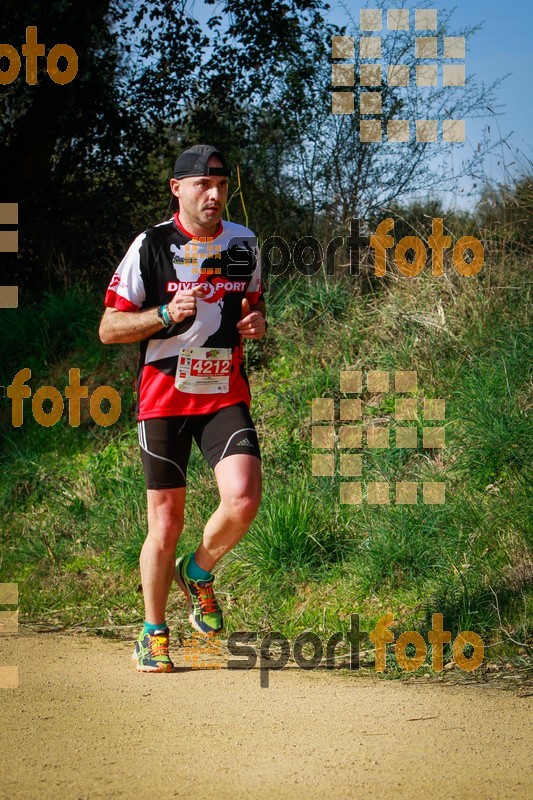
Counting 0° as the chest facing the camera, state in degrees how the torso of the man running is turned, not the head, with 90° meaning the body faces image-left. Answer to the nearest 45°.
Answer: approximately 315°
